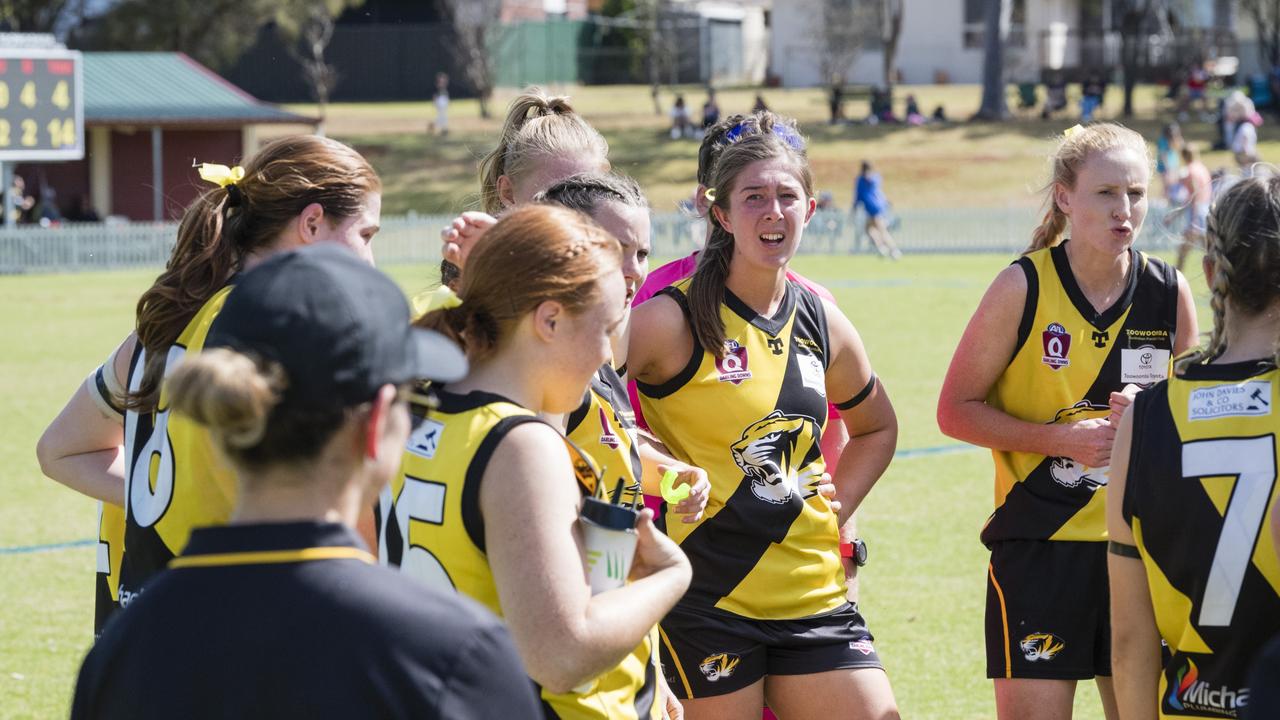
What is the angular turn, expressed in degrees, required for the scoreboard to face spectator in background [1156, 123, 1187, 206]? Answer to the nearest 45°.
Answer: approximately 90° to its left

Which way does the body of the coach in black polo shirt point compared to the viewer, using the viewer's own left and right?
facing away from the viewer and to the right of the viewer

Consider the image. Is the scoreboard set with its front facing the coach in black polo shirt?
yes

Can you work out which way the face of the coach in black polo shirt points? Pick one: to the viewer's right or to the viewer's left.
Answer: to the viewer's right

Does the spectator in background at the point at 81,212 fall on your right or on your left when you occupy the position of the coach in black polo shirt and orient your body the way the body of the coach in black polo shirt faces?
on your left

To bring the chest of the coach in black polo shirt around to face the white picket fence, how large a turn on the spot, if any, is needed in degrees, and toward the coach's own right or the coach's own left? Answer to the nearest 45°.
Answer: approximately 45° to the coach's own left

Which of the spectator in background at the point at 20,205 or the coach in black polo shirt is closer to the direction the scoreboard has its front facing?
the coach in black polo shirt

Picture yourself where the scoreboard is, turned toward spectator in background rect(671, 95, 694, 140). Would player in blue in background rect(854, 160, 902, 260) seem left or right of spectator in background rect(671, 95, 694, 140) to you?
right

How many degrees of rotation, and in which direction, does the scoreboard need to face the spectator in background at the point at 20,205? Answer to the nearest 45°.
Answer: approximately 180°

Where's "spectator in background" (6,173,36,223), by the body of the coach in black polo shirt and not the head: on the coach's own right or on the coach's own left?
on the coach's own left
